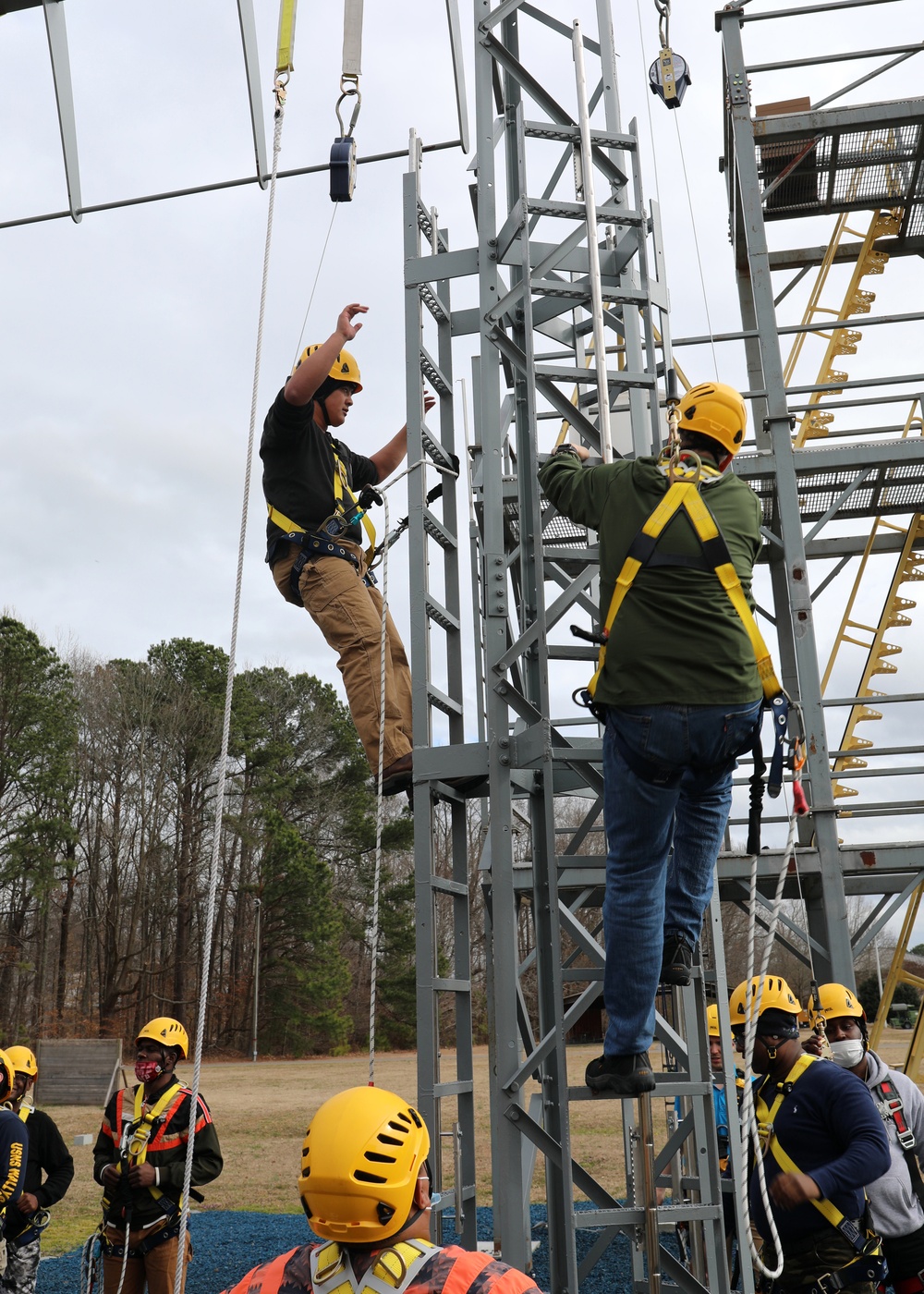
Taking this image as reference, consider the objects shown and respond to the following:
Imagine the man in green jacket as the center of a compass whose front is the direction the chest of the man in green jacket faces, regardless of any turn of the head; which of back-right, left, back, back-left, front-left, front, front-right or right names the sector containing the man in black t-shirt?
front-left

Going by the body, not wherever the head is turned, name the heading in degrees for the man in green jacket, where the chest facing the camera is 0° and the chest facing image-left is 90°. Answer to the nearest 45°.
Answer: approximately 180°

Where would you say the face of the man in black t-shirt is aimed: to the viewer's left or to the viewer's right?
to the viewer's right
